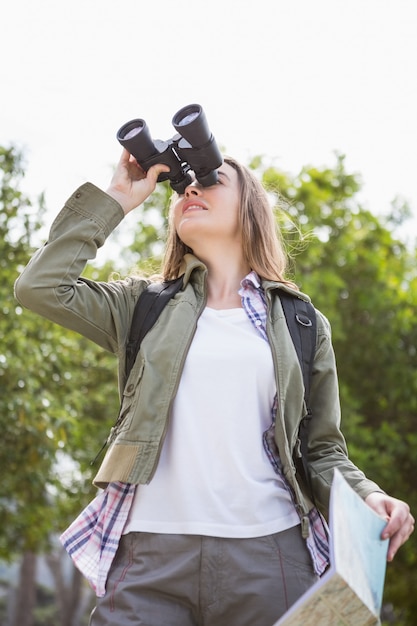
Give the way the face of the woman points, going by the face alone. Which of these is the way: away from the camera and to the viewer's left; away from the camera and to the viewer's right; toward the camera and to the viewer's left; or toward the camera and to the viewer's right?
toward the camera and to the viewer's left

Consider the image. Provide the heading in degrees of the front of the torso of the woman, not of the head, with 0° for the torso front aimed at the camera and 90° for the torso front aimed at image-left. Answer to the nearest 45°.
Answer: approximately 0°
